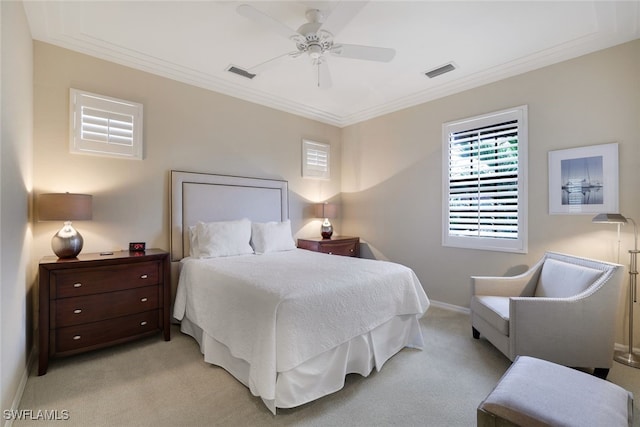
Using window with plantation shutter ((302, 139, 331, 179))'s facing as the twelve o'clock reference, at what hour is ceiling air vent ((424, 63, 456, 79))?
The ceiling air vent is roughly at 12 o'clock from the window with plantation shutter.

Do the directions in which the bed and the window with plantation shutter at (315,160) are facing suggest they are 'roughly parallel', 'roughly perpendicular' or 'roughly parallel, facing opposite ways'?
roughly parallel

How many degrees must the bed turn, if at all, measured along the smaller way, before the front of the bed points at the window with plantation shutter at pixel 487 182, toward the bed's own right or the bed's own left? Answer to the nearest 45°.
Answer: approximately 90° to the bed's own left

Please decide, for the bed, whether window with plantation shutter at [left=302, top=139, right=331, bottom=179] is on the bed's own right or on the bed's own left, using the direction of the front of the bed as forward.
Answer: on the bed's own left

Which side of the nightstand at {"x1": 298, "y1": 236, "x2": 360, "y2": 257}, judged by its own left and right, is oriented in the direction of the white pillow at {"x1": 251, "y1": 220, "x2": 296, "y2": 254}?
right

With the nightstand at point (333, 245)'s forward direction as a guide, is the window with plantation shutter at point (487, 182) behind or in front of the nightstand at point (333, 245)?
in front

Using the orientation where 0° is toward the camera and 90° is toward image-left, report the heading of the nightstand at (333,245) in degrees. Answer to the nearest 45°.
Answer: approximately 315°

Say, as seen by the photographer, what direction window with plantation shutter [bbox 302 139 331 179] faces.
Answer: facing the viewer and to the right of the viewer

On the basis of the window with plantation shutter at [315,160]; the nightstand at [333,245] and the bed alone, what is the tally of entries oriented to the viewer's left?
0

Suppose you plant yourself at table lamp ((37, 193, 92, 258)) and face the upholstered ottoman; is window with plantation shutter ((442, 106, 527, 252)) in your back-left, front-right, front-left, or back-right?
front-left

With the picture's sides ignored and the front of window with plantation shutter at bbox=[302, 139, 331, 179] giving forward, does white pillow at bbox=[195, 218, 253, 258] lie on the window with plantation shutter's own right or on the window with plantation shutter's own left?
on the window with plantation shutter's own right

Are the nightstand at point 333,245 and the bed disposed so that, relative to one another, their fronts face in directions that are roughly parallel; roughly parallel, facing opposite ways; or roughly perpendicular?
roughly parallel
